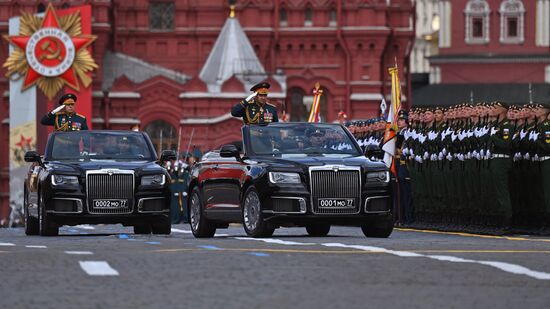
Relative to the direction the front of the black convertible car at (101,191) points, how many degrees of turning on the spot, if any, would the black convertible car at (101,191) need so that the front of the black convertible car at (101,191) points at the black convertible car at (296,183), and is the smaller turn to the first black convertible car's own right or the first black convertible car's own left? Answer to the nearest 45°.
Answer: approximately 45° to the first black convertible car's own left

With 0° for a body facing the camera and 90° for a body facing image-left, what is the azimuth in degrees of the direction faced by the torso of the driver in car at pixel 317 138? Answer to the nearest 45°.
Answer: approximately 0°

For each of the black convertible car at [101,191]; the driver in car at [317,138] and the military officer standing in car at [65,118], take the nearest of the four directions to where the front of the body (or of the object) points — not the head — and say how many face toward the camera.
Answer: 3

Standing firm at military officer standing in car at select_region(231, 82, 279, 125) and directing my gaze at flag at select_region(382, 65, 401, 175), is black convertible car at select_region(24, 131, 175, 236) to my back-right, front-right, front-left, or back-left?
back-left

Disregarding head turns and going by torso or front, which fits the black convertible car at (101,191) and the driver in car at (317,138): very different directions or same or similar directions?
same or similar directions

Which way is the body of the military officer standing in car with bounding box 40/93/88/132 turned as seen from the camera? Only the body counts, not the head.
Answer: toward the camera

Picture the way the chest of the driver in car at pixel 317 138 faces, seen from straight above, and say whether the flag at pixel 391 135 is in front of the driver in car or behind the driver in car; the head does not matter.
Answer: behind

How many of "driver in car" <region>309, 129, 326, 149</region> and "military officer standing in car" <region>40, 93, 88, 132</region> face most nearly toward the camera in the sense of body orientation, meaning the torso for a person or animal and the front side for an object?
2

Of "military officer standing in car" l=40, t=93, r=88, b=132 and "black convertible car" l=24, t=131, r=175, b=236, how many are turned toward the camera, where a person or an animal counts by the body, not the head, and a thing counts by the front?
2

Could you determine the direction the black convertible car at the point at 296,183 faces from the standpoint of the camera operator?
facing the viewer and to the right of the viewer
